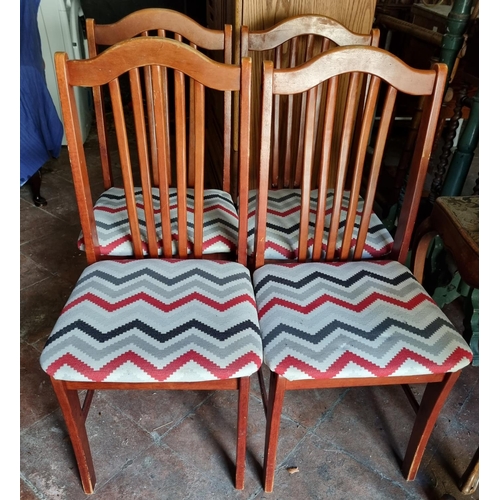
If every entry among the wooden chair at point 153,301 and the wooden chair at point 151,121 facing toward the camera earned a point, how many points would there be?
2

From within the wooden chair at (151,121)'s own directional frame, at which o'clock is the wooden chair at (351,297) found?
the wooden chair at (351,297) is roughly at 11 o'clock from the wooden chair at (151,121).

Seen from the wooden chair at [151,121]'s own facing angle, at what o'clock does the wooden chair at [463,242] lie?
the wooden chair at [463,242] is roughly at 10 o'clock from the wooden chair at [151,121].

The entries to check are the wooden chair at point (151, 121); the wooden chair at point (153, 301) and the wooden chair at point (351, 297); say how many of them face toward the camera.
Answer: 3

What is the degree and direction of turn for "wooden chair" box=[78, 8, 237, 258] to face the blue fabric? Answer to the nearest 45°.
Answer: approximately 135° to its right

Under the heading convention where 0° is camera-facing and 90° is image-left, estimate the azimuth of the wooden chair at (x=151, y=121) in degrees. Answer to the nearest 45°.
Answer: approximately 0°

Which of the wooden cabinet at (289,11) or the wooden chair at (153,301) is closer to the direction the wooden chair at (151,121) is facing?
the wooden chair

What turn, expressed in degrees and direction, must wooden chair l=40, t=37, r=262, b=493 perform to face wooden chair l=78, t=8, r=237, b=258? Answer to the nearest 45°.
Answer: approximately 180°

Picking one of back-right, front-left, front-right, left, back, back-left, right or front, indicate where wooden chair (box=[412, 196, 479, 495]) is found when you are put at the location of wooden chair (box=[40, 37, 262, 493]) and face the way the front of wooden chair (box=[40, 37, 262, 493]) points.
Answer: left

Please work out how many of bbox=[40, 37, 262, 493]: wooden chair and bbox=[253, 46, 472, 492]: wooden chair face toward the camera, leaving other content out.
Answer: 2

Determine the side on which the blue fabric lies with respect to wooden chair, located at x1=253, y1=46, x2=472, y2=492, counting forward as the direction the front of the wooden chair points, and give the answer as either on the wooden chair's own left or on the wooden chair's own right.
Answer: on the wooden chair's own right
